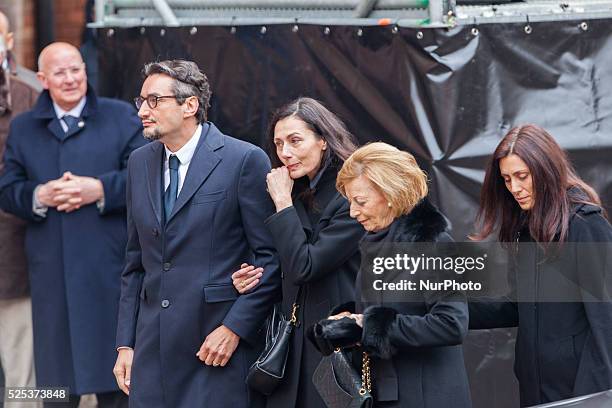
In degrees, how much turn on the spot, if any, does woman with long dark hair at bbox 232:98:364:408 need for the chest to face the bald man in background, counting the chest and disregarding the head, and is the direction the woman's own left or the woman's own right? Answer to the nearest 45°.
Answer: approximately 90° to the woman's own right

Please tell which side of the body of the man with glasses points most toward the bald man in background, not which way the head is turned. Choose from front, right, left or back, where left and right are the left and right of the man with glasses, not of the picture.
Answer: right

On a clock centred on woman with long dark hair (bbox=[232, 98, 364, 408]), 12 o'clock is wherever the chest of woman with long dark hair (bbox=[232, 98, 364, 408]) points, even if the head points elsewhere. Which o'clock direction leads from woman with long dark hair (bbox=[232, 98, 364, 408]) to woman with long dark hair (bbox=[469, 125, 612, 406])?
woman with long dark hair (bbox=[469, 125, 612, 406]) is roughly at 8 o'clock from woman with long dark hair (bbox=[232, 98, 364, 408]).

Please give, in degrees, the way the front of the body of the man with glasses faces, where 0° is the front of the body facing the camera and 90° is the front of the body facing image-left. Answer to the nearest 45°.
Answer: approximately 45°

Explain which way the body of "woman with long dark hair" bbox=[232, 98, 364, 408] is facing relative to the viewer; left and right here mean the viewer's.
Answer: facing the viewer and to the left of the viewer

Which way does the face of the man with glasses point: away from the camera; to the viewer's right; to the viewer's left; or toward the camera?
to the viewer's left

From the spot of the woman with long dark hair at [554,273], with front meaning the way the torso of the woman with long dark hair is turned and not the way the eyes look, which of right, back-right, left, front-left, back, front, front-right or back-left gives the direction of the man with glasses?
front-right

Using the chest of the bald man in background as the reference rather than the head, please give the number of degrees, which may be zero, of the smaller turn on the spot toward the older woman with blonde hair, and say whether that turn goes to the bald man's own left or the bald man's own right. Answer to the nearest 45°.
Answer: approximately 45° to the bald man's own left

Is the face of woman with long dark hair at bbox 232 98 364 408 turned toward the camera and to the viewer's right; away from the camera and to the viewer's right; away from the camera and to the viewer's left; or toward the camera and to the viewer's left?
toward the camera and to the viewer's left

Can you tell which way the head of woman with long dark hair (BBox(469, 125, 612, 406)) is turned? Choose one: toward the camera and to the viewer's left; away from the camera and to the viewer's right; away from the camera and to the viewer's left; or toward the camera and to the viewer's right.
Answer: toward the camera and to the viewer's left

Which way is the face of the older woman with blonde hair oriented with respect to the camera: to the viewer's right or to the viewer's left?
to the viewer's left

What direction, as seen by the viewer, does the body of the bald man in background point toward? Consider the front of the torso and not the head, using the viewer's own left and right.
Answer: facing the viewer

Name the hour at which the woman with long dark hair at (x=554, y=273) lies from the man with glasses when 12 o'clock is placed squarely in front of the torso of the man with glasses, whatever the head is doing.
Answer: The woman with long dark hair is roughly at 8 o'clock from the man with glasses.

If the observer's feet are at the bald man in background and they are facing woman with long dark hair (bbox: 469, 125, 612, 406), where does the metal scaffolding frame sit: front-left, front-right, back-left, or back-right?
front-left
